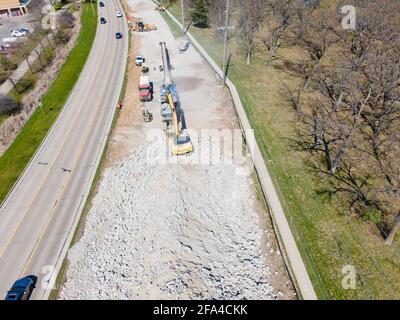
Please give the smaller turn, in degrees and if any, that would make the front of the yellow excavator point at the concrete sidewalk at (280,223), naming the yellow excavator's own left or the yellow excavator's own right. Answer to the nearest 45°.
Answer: approximately 135° to the yellow excavator's own right

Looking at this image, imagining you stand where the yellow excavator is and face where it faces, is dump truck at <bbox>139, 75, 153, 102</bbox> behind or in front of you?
in front

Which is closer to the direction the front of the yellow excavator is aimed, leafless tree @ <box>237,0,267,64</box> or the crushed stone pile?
the leafless tree

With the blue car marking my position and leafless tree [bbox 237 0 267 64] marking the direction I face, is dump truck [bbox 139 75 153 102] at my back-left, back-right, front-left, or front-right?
front-left

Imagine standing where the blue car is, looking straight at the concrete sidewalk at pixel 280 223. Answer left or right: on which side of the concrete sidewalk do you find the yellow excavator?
left

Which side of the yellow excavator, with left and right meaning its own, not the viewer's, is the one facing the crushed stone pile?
back

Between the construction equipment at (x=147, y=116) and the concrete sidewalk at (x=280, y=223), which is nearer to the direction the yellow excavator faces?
the construction equipment

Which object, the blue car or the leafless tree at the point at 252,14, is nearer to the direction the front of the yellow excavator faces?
the leafless tree

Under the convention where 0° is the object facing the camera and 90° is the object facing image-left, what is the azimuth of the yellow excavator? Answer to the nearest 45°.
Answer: approximately 180°

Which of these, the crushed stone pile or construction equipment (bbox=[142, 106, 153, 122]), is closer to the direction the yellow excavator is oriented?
the construction equipment

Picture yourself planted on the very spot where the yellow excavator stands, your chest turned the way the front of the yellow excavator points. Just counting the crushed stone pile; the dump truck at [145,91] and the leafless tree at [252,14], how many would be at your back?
1

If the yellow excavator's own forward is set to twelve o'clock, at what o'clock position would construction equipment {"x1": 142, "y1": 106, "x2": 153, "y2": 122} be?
The construction equipment is roughly at 11 o'clock from the yellow excavator.

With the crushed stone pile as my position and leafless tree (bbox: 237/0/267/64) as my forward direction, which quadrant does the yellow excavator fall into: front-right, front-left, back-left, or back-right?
front-left

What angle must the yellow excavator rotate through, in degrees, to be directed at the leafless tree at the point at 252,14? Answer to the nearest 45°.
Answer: approximately 45° to its right

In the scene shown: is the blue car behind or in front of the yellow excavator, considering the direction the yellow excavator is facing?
behind
